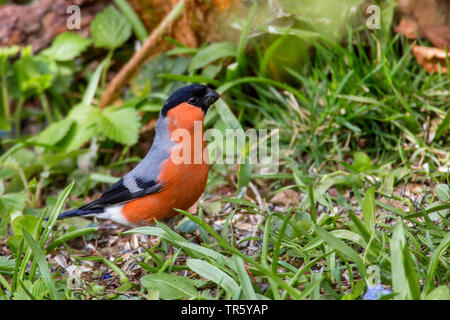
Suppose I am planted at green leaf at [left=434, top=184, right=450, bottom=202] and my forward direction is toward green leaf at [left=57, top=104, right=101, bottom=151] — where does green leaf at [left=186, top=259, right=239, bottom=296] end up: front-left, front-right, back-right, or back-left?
front-left

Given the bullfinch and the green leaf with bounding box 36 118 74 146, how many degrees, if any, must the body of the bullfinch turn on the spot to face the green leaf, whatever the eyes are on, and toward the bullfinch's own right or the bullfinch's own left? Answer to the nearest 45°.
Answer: approximately 135° to the bullfinch's own left

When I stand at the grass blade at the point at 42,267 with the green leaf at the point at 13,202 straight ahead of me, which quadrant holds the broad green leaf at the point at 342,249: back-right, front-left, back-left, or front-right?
back-right

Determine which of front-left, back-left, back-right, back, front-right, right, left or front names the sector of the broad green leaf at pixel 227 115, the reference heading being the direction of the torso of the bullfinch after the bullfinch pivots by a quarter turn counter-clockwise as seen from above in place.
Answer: front-right

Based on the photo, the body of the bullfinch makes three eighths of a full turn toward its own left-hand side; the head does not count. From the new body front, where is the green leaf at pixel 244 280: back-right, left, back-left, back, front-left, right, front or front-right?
back-left

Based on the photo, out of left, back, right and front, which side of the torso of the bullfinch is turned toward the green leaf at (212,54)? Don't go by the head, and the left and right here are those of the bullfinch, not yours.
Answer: left

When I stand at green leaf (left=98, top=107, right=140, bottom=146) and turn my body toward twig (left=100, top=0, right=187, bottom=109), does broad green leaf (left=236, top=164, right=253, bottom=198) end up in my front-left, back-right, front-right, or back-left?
back-right

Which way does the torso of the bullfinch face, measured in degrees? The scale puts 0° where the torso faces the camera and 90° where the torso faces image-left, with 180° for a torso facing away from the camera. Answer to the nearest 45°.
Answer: approximately 270°

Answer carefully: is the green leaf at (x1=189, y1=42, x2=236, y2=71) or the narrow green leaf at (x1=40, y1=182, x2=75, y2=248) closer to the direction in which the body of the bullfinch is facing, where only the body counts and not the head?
the green leaf

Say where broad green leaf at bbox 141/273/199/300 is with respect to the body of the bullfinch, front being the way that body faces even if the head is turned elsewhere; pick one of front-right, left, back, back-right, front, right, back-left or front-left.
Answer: right

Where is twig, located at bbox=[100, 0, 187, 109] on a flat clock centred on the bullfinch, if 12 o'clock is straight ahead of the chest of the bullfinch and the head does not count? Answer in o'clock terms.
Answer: The twig is roughly at 9 o'clock from the bullfinch.

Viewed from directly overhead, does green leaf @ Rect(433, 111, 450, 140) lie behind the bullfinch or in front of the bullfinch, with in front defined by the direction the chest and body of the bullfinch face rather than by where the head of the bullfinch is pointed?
in front

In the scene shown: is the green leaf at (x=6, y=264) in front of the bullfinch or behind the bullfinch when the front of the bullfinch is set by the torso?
behind

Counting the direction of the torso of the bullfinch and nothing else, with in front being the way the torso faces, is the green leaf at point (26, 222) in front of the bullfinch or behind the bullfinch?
behind
